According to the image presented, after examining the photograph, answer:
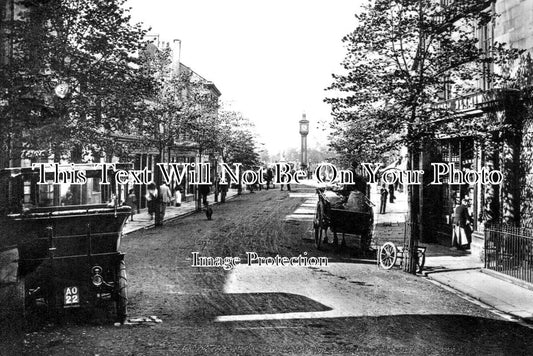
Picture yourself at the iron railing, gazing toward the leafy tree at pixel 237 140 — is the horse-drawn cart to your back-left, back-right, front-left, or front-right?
front-left

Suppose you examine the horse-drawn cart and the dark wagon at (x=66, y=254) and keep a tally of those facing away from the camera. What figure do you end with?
2

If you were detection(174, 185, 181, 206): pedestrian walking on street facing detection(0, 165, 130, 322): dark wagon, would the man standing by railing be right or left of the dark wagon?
left

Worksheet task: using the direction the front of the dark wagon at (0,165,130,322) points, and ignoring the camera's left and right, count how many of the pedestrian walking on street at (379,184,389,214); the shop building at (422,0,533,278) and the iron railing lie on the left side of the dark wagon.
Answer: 0

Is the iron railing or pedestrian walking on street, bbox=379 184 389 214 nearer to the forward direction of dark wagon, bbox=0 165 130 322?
the pedestrian walking on street

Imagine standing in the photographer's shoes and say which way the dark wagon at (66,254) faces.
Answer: facing away from the viewer

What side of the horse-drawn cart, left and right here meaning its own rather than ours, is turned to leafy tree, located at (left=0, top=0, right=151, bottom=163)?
left

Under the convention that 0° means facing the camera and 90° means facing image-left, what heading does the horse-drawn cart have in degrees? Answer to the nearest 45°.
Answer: approximately 180°

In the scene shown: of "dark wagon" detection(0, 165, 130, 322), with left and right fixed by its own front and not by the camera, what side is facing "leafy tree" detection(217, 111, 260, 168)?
front

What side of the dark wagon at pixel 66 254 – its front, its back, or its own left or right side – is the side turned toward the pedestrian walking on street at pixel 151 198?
front

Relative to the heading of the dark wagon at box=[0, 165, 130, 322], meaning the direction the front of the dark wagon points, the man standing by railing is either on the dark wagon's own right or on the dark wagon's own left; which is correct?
on the dark wagon's own right

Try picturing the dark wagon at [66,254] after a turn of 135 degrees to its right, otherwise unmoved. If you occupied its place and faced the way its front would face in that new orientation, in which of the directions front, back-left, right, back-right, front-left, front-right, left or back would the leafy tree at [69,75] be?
back-left

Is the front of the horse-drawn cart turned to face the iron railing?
no

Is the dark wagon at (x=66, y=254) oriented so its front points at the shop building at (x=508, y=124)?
no

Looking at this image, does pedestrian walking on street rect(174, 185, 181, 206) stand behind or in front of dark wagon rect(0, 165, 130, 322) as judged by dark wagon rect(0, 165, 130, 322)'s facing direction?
in front

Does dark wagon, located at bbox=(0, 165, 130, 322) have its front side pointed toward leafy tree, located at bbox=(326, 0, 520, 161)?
no

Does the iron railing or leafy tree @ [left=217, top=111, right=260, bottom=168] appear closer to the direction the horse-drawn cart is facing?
the leafy tree

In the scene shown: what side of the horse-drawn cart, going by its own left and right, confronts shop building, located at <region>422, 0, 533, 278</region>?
right
